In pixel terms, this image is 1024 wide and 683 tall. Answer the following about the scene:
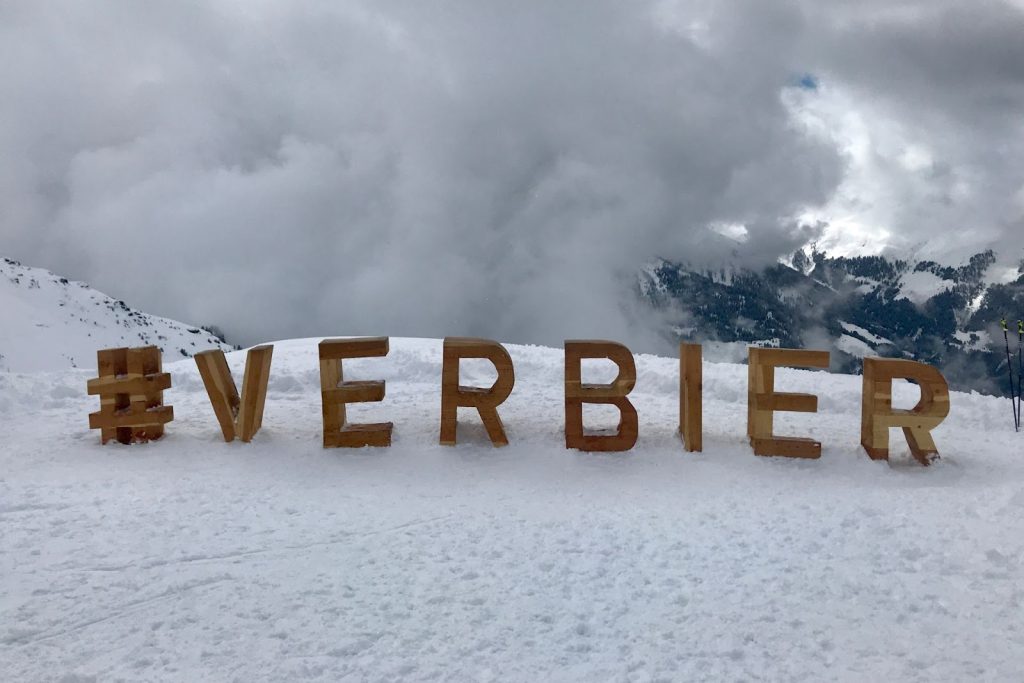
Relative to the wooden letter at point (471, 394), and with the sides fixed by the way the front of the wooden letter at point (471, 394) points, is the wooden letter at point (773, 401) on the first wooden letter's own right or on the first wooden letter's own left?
on the first wooden letter's own left

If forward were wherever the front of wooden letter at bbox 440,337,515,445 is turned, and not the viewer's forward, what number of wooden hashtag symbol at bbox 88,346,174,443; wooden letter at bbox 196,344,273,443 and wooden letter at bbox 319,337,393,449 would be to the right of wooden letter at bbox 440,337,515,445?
3

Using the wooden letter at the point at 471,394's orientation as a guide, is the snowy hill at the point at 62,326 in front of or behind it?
behind

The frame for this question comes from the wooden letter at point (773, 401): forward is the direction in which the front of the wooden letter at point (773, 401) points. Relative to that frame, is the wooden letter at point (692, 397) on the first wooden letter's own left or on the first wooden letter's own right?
on the first wooden letter's own right

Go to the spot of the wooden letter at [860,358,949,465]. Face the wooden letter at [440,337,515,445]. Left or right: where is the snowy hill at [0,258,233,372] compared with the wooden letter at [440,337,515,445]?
right

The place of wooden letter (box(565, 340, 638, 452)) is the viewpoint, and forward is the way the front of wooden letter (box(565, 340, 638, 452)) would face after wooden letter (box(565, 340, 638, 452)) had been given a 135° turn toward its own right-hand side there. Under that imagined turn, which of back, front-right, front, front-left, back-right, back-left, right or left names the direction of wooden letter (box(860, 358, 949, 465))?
back-right

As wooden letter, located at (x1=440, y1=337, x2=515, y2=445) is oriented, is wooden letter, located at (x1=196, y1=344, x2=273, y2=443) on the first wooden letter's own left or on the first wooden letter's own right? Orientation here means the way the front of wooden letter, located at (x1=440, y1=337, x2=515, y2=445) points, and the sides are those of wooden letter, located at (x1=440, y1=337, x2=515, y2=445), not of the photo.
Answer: on the first wooden letter's own right

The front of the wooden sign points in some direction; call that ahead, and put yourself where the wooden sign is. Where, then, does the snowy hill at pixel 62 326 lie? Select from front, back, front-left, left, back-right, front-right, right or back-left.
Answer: back-right

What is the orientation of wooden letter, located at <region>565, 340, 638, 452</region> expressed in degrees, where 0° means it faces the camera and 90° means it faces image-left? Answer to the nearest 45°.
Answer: approximately 0°

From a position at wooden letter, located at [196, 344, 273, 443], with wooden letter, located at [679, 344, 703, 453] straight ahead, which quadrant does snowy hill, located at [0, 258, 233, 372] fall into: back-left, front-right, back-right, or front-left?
back-left
